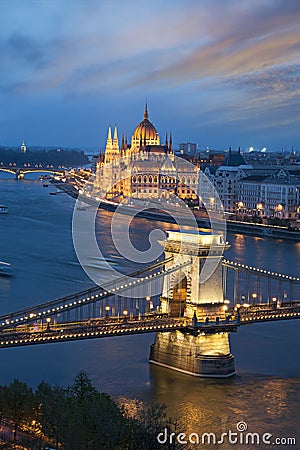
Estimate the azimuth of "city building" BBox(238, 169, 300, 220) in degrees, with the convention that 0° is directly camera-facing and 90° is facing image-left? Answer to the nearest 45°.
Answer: approximately 45°

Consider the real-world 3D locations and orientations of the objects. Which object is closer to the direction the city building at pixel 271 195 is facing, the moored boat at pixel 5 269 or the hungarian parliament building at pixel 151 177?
the moored boat

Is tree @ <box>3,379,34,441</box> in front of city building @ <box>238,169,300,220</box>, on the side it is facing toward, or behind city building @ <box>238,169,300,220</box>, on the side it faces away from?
in front

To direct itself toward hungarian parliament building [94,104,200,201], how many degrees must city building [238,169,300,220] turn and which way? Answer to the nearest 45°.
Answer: approximately 90° to its right

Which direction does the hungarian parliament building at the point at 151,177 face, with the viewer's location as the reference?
facing the viewer and to the left of the viewer

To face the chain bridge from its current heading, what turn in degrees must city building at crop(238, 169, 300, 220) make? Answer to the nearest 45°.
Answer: approximately 45° to its left

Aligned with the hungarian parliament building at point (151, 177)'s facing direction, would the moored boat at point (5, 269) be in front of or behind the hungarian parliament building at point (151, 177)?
in front

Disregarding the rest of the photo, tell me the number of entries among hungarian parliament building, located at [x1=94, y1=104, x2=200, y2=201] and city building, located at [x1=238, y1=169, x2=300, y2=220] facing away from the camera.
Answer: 0

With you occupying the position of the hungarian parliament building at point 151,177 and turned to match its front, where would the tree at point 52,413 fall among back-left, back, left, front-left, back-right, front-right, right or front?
front-left
